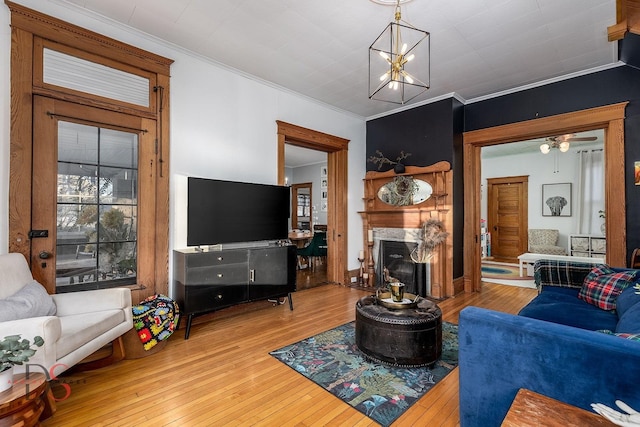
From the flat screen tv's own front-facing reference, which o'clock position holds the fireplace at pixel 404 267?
The fireplace is roughly at 10 o'clock from the flat screen tv.

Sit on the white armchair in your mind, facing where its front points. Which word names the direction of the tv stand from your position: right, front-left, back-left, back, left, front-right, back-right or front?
front-left

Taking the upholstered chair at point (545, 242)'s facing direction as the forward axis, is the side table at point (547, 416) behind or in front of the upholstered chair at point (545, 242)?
in front

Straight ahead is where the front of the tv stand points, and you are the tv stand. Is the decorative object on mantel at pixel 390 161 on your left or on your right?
on your left

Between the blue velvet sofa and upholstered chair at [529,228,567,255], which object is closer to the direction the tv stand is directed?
the blue velvet sofa

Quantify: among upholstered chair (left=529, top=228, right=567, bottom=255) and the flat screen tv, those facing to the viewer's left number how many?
0

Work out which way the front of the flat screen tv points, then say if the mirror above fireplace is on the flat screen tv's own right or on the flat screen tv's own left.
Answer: on the flat screen tv's own left

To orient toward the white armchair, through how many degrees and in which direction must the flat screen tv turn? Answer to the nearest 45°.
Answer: approximately 90° to its right

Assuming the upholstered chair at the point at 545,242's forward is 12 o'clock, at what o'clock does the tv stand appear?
The tv stand is roughly at 2 o'clock from the upholstered chair.

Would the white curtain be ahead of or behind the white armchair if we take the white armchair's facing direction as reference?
ahead

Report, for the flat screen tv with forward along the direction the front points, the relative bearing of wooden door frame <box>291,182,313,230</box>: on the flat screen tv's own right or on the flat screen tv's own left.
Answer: on the flat screen tv's own left

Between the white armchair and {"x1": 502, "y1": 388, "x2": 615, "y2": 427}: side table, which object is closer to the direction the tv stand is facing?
the side table

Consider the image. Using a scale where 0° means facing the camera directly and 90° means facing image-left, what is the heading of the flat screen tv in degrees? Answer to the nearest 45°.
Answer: approximately 315°
